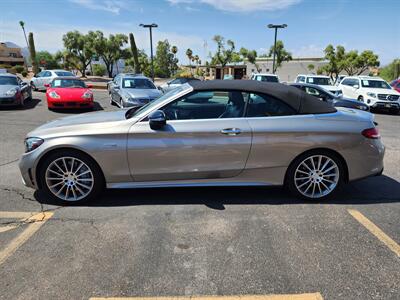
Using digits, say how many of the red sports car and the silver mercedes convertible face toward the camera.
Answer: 1

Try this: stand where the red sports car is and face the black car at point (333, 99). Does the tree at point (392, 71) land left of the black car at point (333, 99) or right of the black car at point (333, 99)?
left

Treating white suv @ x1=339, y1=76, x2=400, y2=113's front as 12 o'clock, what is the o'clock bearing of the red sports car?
The red sports car is roughly at 3 o'clock from the white suv.

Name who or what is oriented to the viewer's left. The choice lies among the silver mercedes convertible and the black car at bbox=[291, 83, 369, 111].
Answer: the silver mercedes convertible

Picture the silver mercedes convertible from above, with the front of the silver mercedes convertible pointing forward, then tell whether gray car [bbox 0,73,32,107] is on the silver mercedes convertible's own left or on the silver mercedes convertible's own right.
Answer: on the silver mercedes convertible's own right

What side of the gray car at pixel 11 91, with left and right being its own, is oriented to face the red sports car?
left

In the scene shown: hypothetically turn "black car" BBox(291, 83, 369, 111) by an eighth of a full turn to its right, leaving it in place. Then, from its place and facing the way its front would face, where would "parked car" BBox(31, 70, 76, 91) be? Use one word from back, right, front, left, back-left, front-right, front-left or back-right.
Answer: right

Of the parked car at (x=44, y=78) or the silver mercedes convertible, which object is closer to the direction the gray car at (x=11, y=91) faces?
the silver mercedes convertible

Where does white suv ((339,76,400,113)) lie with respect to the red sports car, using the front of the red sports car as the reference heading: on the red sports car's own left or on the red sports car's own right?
on the red sports car's own left

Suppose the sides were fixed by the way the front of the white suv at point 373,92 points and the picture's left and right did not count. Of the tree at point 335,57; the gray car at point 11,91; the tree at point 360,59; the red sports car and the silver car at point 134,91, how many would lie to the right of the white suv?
3

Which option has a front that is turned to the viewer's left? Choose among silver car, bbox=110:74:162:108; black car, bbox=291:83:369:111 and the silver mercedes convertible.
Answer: the silver mercedes convertible

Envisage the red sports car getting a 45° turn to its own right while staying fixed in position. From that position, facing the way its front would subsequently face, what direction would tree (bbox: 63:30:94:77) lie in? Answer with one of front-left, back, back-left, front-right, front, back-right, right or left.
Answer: back-right

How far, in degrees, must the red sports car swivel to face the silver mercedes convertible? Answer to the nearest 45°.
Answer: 0° — it already faces it
